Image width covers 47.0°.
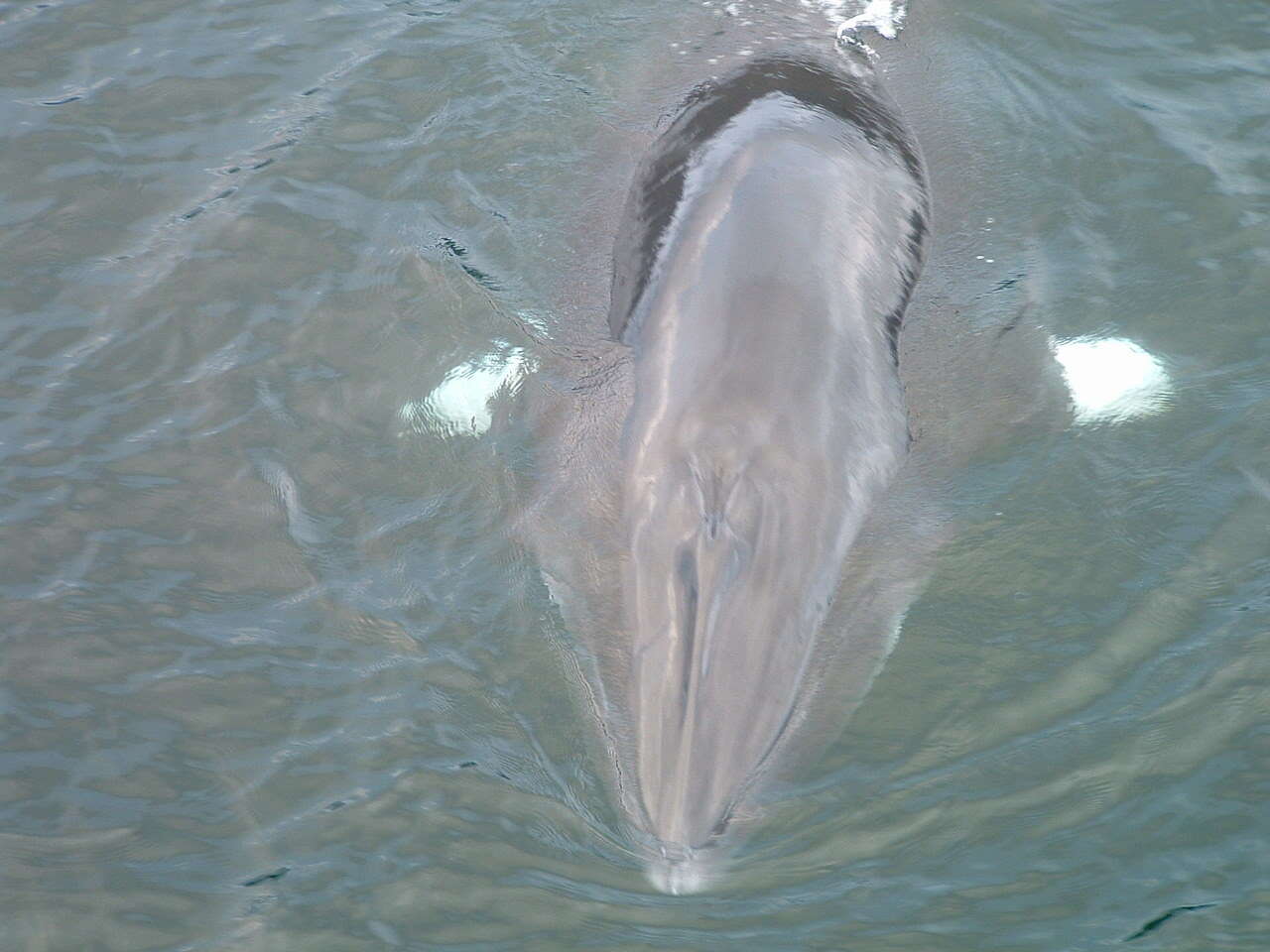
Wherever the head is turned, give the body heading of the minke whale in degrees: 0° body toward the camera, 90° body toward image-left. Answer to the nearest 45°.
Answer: approximately 0°
